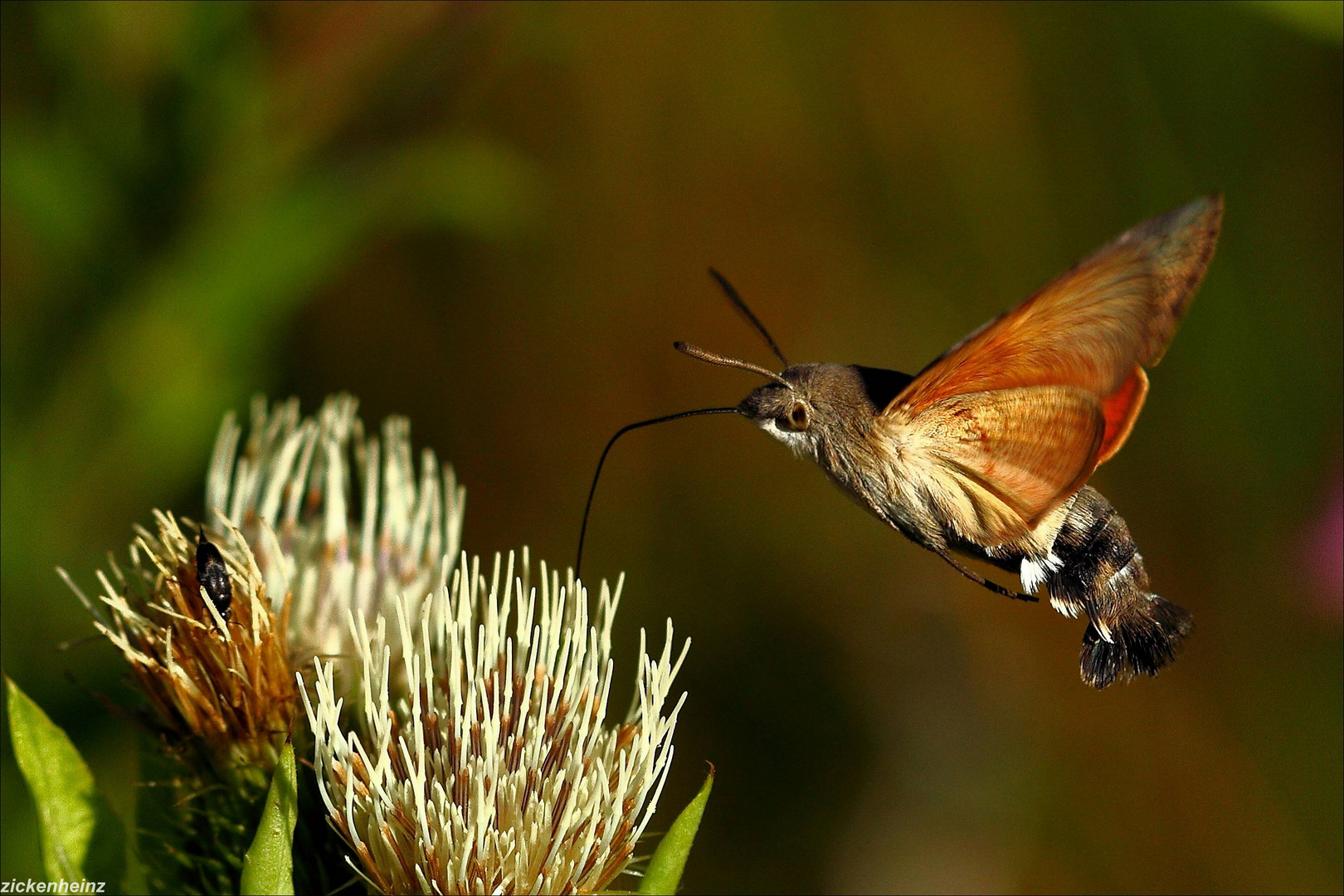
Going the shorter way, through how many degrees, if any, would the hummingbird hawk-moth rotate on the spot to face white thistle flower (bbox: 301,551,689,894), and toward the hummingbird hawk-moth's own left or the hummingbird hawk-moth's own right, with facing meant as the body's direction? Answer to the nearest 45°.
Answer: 0° — it already faces it

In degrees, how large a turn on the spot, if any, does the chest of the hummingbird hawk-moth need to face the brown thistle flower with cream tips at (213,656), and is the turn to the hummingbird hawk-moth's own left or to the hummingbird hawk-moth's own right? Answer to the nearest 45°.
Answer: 0° — it already faces it

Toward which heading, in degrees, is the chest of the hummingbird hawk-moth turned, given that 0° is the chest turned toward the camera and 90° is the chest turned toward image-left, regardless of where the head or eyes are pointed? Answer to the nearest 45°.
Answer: approximately 90°

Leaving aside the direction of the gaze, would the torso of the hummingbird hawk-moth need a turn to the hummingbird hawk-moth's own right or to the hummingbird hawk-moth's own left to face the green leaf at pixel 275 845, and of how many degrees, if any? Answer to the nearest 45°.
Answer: approximately 45° to the hummingbird hawk-moth's own left

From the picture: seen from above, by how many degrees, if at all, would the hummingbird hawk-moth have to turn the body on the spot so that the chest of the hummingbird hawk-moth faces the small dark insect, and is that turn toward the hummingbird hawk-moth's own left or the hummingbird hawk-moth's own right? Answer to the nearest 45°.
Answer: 0° — it already faces it
